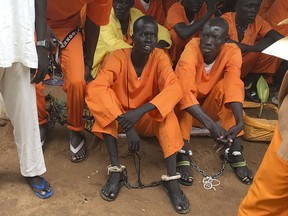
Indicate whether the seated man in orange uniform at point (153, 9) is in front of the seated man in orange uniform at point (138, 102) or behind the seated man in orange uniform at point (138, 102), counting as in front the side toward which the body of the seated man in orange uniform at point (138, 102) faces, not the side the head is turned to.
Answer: behind

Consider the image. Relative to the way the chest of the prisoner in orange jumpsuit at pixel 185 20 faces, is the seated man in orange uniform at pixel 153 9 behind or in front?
behind

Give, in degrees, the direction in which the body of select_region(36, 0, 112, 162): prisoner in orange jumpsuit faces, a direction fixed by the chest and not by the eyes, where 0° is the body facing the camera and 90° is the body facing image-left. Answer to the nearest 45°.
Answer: approximately 0°

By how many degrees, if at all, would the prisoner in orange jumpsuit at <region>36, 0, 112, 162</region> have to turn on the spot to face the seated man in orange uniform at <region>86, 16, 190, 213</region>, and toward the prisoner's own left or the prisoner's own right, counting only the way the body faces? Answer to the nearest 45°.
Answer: approximately 45° to the prisoner's own left

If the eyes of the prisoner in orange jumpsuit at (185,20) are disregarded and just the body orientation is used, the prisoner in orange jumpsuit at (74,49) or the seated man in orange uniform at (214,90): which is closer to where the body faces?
the seated man in orange uniform

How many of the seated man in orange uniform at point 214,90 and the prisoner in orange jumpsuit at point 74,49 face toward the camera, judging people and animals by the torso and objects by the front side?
2
